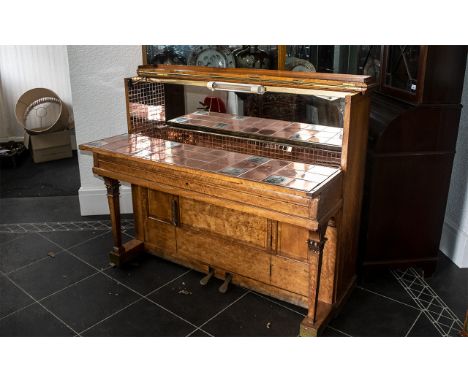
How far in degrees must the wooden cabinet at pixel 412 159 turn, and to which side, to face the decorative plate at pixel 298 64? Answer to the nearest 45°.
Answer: approximately 45° to its right

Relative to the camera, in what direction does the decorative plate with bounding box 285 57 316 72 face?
facing the viewer

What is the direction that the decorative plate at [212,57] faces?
toward the camera

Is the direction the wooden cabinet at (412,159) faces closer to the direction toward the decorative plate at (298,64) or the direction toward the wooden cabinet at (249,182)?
the wooden cabinet

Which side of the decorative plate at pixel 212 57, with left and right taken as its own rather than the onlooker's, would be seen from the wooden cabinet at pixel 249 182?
front

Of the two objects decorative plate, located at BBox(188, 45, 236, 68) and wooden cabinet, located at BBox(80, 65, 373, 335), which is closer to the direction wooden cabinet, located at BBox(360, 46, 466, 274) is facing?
the wooden cabinet

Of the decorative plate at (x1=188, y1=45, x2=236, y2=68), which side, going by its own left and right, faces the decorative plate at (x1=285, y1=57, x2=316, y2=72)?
left

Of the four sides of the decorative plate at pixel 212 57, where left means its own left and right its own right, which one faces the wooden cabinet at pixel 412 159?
left

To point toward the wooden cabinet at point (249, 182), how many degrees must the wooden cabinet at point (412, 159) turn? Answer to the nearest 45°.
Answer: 0° — it already faces it

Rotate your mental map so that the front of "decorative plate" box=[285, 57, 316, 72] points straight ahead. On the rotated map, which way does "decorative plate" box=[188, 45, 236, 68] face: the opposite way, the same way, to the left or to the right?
the same way

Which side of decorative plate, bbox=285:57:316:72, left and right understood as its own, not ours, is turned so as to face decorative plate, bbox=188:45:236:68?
right

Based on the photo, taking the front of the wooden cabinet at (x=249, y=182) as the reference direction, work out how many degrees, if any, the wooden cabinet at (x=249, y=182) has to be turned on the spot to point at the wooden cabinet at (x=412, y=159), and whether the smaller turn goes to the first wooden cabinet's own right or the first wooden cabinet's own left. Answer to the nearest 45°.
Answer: approximately 135° to the first wooden cabinet's own left

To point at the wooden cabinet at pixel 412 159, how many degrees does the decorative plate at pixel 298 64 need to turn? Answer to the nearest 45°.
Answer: approximately 90° to its left

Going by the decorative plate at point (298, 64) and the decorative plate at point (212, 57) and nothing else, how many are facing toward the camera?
2

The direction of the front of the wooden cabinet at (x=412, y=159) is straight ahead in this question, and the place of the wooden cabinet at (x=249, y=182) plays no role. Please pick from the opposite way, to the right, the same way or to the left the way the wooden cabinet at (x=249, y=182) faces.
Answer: the same way

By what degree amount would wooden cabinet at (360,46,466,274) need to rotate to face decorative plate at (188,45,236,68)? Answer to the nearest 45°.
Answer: approximately 45° to its right

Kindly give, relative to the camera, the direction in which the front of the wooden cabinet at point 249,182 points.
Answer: facing the viewer and to the left of the viewer
